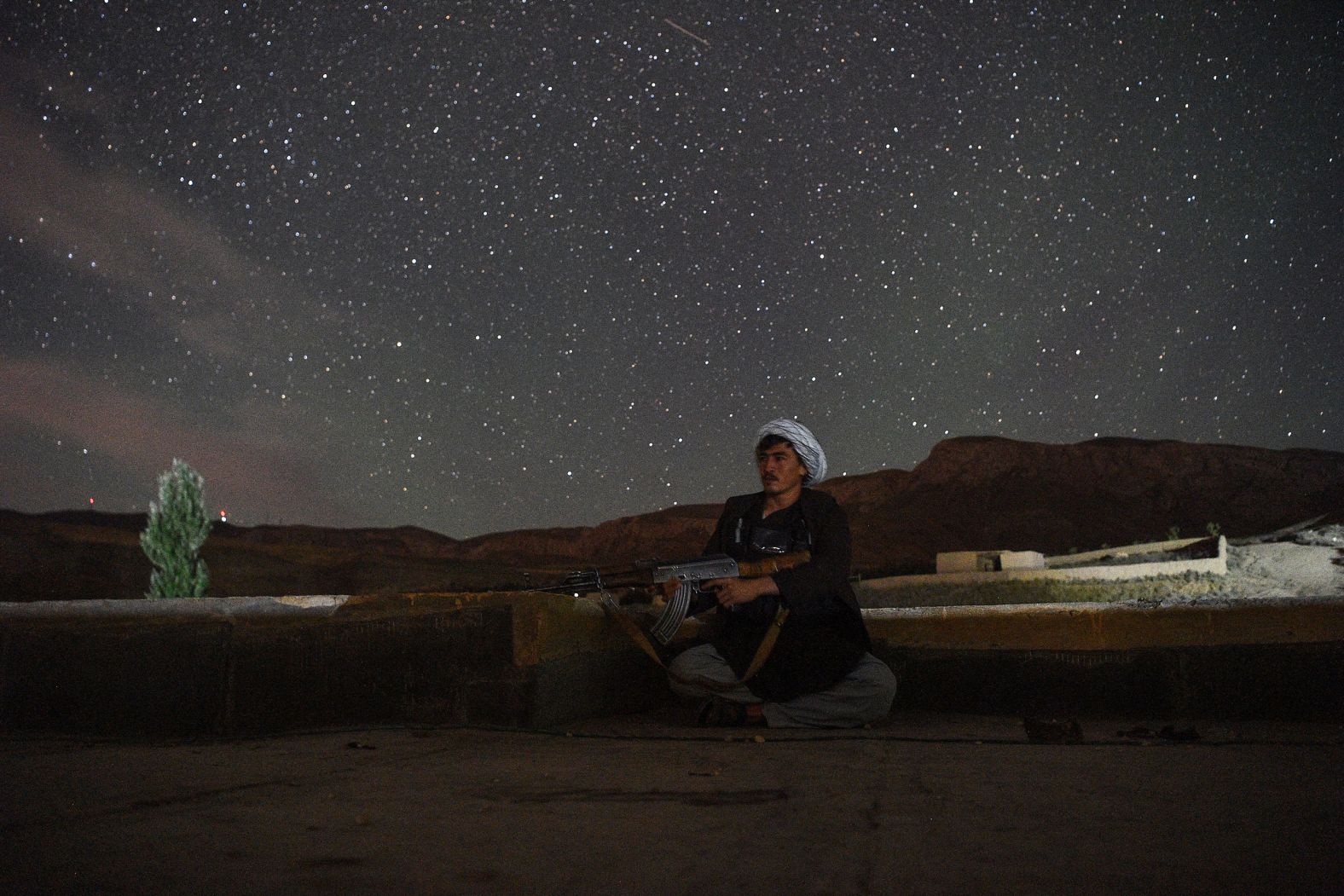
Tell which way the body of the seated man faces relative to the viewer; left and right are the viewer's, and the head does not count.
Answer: facing the viewer and to the left of the viewer

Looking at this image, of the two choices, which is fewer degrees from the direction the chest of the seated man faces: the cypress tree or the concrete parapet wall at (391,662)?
the concrete parapet wall

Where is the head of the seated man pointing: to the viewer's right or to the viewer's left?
to the viewer's left

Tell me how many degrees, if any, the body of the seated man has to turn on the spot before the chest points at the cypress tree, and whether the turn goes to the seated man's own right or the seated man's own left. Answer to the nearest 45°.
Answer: approximately 90° to the seated man's own right
